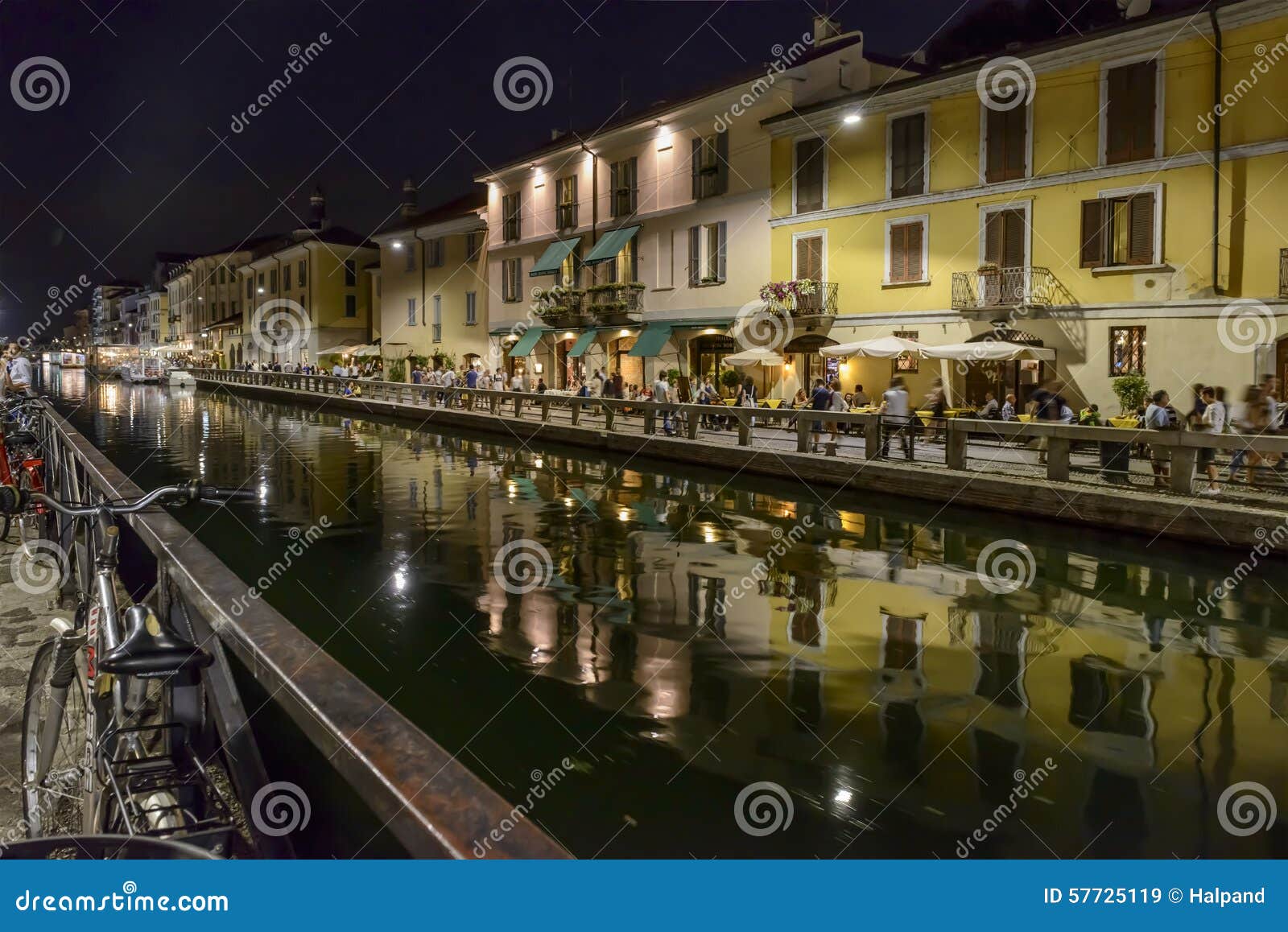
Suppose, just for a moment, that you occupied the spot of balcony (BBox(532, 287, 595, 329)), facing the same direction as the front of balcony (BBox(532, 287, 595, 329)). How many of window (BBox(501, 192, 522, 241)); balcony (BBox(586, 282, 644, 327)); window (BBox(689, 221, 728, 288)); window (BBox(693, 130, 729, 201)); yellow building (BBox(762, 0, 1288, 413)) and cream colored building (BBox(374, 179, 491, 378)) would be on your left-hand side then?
4

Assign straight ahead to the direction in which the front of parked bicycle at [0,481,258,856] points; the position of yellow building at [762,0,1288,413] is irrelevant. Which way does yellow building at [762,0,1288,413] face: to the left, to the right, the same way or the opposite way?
to the left

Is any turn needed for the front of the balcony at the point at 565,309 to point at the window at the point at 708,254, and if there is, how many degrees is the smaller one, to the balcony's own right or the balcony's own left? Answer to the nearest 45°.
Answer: approximately 90° to the balcony's own left

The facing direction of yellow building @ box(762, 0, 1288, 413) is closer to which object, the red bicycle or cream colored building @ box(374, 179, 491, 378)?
the red bicycle

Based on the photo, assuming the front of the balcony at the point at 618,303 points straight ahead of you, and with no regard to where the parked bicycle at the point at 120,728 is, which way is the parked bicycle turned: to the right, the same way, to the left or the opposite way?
to the right

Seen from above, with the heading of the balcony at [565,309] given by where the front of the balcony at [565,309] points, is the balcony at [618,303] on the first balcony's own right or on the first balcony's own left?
on the first balcony's own left

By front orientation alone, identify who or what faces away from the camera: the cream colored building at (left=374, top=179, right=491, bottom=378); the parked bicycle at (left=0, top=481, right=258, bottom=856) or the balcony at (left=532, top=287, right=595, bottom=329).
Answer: the parked bicycle

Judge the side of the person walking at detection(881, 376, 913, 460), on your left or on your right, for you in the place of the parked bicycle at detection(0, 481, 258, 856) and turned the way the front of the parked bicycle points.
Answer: on your right

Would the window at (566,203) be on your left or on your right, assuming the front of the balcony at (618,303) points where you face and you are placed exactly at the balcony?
on your right

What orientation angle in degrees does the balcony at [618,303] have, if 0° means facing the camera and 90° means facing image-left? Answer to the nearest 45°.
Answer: approximately 45°

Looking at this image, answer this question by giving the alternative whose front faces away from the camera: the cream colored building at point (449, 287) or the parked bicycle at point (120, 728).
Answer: the parked bicycle

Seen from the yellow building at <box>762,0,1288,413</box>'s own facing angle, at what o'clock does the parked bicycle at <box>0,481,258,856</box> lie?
The parked bicycle is roughly at 11 o'clock from the yellow building.

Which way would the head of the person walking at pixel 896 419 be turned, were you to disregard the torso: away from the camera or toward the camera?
away from the camera

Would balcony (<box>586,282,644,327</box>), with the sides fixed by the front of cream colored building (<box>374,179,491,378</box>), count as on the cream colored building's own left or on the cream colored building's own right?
on the cream colored building's own left

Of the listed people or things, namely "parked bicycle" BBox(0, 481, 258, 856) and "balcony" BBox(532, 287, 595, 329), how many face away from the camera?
1

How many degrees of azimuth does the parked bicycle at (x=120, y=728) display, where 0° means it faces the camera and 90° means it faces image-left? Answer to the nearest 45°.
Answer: approximately 180°
